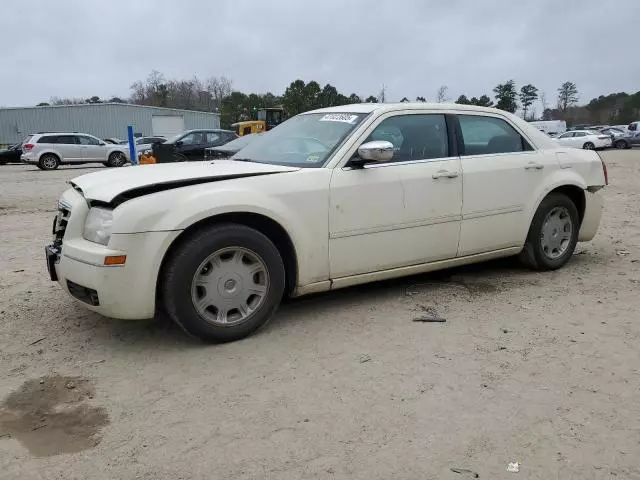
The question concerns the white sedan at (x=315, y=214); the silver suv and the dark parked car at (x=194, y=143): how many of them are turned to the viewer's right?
1

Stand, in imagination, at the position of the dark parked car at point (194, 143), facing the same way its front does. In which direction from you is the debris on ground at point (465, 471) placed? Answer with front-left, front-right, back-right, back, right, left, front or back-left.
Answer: left

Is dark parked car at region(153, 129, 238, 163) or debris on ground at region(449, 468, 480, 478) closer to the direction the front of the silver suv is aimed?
the dark parked car

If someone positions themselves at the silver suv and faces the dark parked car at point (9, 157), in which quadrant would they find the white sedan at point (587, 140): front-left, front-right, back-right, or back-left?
back-right

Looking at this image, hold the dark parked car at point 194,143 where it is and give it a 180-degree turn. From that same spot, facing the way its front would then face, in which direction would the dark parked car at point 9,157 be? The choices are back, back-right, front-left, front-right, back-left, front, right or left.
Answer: back-left

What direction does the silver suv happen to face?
to the viewer's right

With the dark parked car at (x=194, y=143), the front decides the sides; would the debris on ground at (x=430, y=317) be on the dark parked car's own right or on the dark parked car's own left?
on the dark parked car's own left

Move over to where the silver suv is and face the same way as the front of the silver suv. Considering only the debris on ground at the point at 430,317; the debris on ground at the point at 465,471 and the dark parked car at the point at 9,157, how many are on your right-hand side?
2

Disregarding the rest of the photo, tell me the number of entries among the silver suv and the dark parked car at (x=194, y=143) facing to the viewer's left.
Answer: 1

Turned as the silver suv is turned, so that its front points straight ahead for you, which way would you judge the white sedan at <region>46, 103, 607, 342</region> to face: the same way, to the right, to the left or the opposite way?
the opposite way

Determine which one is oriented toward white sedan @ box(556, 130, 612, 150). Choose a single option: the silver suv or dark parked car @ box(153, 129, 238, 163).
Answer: the silver suv

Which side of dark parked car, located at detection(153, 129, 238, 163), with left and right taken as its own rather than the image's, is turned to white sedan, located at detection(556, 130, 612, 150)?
back

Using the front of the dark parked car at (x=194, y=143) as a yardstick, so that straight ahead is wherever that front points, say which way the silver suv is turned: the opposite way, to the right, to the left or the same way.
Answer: the opposite way

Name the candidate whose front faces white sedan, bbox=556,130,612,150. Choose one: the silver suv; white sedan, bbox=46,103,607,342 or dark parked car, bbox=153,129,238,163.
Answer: the silver suv

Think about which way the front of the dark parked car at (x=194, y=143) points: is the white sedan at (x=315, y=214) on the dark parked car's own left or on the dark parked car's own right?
on the dark parked car's own left

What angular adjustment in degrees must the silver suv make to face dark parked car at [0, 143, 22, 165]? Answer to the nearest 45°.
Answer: approximately 135° to its left

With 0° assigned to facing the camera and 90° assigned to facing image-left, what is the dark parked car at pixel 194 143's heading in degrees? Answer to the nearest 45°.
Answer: approximately 90°

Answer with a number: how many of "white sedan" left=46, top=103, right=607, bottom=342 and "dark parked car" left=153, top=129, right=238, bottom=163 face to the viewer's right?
0

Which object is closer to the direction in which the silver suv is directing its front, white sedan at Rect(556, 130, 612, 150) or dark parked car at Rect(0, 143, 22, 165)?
the white sedan
